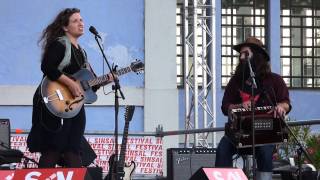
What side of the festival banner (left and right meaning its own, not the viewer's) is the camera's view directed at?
front

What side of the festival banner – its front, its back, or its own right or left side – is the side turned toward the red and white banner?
front

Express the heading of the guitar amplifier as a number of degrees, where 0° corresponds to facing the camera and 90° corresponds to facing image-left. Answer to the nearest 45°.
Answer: approximately 0°

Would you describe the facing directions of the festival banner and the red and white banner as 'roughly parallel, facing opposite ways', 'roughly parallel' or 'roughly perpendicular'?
roughly parallel

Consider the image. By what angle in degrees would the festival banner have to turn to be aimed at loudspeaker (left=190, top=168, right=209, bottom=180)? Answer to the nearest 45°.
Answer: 0° — it already faces it

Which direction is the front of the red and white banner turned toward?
toward the camera

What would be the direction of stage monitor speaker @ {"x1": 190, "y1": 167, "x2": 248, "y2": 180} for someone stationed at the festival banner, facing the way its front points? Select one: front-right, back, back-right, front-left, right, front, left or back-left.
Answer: front

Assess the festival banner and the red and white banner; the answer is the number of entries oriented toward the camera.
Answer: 2
